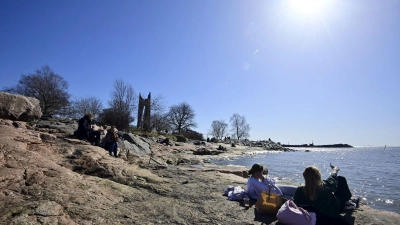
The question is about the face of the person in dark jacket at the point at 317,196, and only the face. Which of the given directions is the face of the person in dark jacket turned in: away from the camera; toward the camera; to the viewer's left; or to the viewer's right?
away from the camera

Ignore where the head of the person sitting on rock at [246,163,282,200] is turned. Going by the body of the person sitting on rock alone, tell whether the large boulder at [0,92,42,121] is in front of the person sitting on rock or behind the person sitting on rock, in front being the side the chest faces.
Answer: behind

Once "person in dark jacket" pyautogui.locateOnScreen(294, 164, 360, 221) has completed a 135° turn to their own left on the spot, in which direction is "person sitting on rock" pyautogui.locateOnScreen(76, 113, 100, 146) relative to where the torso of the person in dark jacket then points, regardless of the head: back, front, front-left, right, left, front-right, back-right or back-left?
front

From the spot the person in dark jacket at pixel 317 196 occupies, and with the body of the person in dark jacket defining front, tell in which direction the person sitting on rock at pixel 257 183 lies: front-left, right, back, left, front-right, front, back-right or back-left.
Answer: left

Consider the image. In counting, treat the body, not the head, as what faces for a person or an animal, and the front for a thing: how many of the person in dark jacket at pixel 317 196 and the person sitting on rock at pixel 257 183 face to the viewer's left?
0

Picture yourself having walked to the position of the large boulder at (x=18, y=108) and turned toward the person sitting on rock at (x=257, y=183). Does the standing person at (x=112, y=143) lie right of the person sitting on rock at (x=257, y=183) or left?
left

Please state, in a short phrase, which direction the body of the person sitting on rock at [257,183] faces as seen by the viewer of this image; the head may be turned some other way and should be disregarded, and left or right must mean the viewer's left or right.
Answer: facing to the right of the viewer

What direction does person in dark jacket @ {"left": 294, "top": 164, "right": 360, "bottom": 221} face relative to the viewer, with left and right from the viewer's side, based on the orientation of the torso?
facing away from the viewer and to the right of the viewer

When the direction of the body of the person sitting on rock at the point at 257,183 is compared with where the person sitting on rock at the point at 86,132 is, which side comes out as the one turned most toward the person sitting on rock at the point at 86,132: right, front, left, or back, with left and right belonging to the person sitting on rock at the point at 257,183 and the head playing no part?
back

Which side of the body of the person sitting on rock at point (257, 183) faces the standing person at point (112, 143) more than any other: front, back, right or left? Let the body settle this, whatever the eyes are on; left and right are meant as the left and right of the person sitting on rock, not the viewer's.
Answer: back
